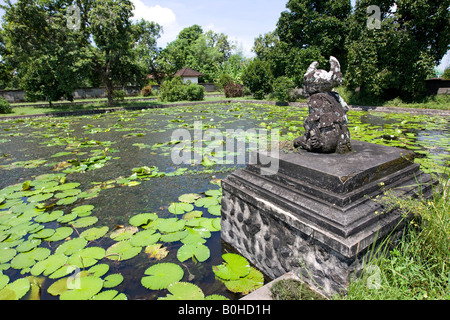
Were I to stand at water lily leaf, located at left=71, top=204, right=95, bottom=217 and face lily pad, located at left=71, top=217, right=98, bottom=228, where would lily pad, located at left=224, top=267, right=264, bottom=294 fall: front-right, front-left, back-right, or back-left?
front-left

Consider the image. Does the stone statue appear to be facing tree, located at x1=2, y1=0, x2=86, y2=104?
no

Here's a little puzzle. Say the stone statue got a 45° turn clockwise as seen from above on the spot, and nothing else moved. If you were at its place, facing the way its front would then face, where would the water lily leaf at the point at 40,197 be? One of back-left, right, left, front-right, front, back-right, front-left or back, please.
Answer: front

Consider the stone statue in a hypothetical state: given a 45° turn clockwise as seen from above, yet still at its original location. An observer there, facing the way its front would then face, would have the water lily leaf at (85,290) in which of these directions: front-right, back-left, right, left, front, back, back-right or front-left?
front-left

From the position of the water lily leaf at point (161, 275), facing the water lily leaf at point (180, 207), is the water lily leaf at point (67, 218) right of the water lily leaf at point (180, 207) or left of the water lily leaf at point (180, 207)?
left

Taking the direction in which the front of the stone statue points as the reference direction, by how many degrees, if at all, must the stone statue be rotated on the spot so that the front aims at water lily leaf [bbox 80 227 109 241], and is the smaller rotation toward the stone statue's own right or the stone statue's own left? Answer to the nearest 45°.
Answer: approximately 45° to the stone statue's own right

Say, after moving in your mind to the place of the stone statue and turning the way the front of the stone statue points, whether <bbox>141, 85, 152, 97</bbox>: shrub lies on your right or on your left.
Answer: on your right

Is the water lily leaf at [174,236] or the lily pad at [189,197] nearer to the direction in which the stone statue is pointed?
the water lily leaf

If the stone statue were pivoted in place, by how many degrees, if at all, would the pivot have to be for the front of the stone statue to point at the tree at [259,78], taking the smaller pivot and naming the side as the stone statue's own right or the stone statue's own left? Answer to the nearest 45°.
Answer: approximately 135° to the stone statue's own right

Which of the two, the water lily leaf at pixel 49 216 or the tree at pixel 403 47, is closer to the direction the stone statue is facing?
the water lily leaf

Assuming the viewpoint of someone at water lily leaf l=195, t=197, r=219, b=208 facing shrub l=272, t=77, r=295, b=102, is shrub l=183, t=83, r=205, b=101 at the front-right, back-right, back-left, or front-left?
front-left

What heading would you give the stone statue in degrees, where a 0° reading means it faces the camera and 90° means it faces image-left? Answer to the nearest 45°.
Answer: approximately 45°

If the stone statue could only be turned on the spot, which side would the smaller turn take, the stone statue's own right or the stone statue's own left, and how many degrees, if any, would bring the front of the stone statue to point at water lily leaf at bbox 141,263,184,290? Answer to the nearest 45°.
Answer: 0° — it already faces it
